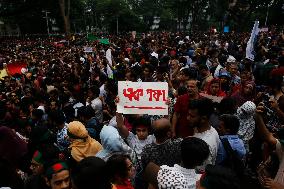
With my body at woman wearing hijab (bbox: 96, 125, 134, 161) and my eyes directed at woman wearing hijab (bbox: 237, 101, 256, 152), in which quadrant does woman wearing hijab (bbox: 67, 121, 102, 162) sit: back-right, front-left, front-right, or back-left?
back-left

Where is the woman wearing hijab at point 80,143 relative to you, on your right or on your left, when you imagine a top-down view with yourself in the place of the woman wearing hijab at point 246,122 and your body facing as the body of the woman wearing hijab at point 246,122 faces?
on your left

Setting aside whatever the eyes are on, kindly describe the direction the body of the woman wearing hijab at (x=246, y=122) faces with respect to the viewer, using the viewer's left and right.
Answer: facing away from the viewer
